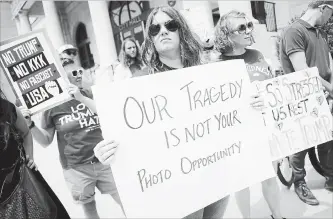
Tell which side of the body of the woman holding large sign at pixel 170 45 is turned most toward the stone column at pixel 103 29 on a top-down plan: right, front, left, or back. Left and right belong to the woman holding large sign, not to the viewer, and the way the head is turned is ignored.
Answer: back

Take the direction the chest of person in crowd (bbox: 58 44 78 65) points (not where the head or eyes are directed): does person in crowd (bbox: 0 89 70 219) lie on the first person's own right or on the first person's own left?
on the first person's own right

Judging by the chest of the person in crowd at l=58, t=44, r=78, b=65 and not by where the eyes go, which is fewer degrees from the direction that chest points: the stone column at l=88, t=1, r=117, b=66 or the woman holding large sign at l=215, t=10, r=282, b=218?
the woman holding large sign

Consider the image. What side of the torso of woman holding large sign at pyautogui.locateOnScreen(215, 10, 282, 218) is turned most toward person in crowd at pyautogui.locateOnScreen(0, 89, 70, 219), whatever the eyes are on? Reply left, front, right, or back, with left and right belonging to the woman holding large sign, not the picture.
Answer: right

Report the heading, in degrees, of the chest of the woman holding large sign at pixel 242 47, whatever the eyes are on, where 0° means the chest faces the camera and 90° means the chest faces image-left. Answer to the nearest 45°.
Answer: approximately 315°

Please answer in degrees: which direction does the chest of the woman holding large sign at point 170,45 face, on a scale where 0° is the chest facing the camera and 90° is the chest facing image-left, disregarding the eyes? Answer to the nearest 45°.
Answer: approximately 0°
